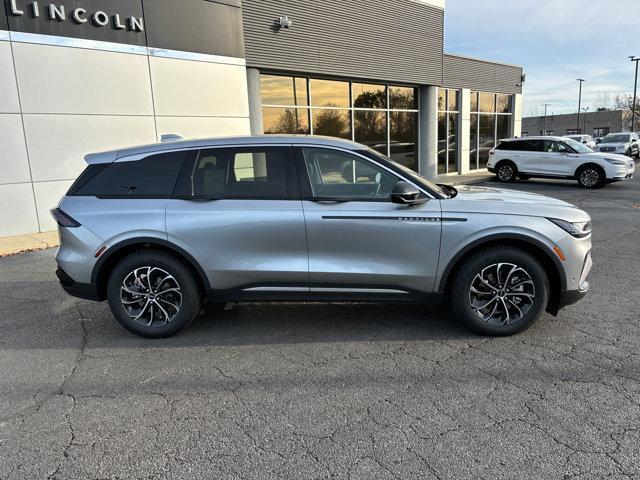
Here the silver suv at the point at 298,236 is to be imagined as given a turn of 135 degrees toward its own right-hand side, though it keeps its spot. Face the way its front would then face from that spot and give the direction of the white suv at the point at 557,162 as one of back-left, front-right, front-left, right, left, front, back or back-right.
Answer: back

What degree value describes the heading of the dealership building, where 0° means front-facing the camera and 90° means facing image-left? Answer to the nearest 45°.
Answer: approximately 315°

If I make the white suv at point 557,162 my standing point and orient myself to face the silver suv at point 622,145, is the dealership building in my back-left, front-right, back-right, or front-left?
back-left

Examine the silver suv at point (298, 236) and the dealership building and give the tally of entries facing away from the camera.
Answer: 0

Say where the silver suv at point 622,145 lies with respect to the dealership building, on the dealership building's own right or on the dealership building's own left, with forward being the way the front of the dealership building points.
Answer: on the dealership building's own left

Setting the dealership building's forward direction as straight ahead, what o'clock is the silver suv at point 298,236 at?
The silver suv is roughly at 1 o'clock from the dealership building.

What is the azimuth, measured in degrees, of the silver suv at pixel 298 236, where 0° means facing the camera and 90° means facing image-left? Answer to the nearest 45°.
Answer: approximately 270°

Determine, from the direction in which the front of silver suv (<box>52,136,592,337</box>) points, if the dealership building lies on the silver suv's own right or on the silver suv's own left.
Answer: on the silver suv's own left

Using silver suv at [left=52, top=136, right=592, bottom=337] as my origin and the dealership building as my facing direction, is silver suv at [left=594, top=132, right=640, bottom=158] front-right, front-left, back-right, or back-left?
front-right
